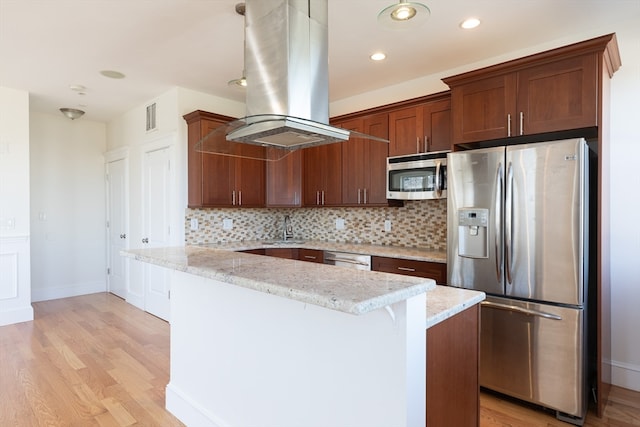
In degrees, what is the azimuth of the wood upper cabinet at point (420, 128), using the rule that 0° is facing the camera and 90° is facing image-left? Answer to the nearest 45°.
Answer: approximately 45°

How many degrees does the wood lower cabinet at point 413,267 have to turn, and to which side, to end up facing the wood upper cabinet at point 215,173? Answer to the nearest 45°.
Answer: approximately 45° to its right

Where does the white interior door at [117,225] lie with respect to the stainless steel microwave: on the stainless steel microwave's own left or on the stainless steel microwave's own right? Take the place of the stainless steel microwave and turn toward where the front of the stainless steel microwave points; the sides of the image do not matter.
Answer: on the stainless steel microwave's own right

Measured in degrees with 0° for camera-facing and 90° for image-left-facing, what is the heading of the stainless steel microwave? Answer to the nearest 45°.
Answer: approximately 45°

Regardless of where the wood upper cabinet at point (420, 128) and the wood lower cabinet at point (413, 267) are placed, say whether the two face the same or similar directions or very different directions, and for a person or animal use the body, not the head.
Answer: same or similar directions

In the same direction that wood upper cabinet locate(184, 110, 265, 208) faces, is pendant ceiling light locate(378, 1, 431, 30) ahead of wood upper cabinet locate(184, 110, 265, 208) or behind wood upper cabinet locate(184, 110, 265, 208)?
ahead

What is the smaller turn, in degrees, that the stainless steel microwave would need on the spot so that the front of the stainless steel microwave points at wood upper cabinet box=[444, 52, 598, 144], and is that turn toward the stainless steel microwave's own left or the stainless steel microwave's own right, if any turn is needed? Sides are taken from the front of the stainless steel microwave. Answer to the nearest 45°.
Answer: approximately 90° to the stainless steel microwave's own left

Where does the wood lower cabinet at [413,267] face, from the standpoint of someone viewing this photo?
facing the viewer and to the left of the viewer

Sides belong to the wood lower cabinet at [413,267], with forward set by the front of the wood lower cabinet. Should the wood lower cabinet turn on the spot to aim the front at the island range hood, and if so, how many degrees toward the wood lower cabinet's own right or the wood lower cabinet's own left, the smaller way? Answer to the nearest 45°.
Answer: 0° — it already faces it

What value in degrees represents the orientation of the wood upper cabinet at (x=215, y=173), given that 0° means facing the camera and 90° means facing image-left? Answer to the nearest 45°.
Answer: approximately 315°
